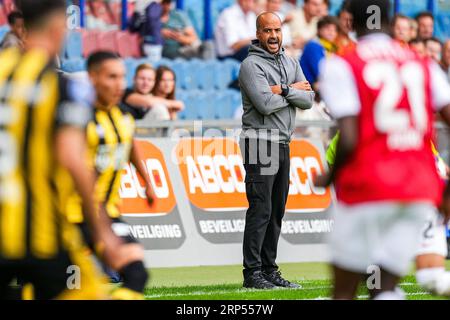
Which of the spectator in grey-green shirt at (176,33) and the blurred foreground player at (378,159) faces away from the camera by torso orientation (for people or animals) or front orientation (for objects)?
the blurred foreground player

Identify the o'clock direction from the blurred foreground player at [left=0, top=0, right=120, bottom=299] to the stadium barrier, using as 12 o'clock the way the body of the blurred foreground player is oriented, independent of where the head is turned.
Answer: The stadium barrier is roughly at 11 o'clock from the blurred foreground player.

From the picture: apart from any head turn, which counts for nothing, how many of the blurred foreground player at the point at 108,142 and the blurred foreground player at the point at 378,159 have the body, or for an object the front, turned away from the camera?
1

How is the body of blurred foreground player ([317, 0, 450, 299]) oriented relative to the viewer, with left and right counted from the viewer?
facing away from the viewer

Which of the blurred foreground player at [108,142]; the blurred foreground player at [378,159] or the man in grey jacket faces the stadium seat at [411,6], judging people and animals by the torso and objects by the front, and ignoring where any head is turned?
the blurred foreground player at [378,159]

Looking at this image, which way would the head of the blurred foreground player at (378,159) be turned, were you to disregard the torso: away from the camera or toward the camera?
away from the camera

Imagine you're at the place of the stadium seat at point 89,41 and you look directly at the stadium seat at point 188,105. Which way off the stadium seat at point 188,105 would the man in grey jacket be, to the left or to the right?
right
